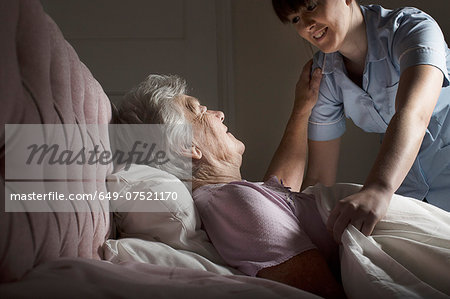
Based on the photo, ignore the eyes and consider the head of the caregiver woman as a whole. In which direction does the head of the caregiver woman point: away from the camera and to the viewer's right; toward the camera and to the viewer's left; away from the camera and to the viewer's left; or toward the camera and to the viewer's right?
toward the camera and to the viewer's left

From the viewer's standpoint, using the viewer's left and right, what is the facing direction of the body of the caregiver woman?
facing the viewer and to the left of the viewer

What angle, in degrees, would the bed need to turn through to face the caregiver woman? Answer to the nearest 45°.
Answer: approximately 45° to its left

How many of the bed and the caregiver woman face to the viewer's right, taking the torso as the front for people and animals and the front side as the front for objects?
1

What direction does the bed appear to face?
to the viewer's right
